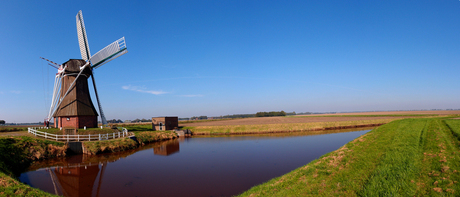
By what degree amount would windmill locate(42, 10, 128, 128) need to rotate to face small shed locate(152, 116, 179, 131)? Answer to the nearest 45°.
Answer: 0° — it already faces it
